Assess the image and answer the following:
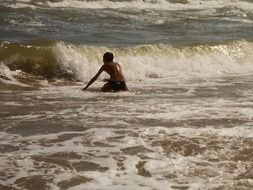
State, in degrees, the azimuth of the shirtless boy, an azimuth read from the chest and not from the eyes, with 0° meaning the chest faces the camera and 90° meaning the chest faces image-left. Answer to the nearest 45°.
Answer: approximately 135°

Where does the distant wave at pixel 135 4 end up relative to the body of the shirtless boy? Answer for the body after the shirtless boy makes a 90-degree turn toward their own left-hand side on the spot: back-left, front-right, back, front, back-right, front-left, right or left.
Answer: back-right
